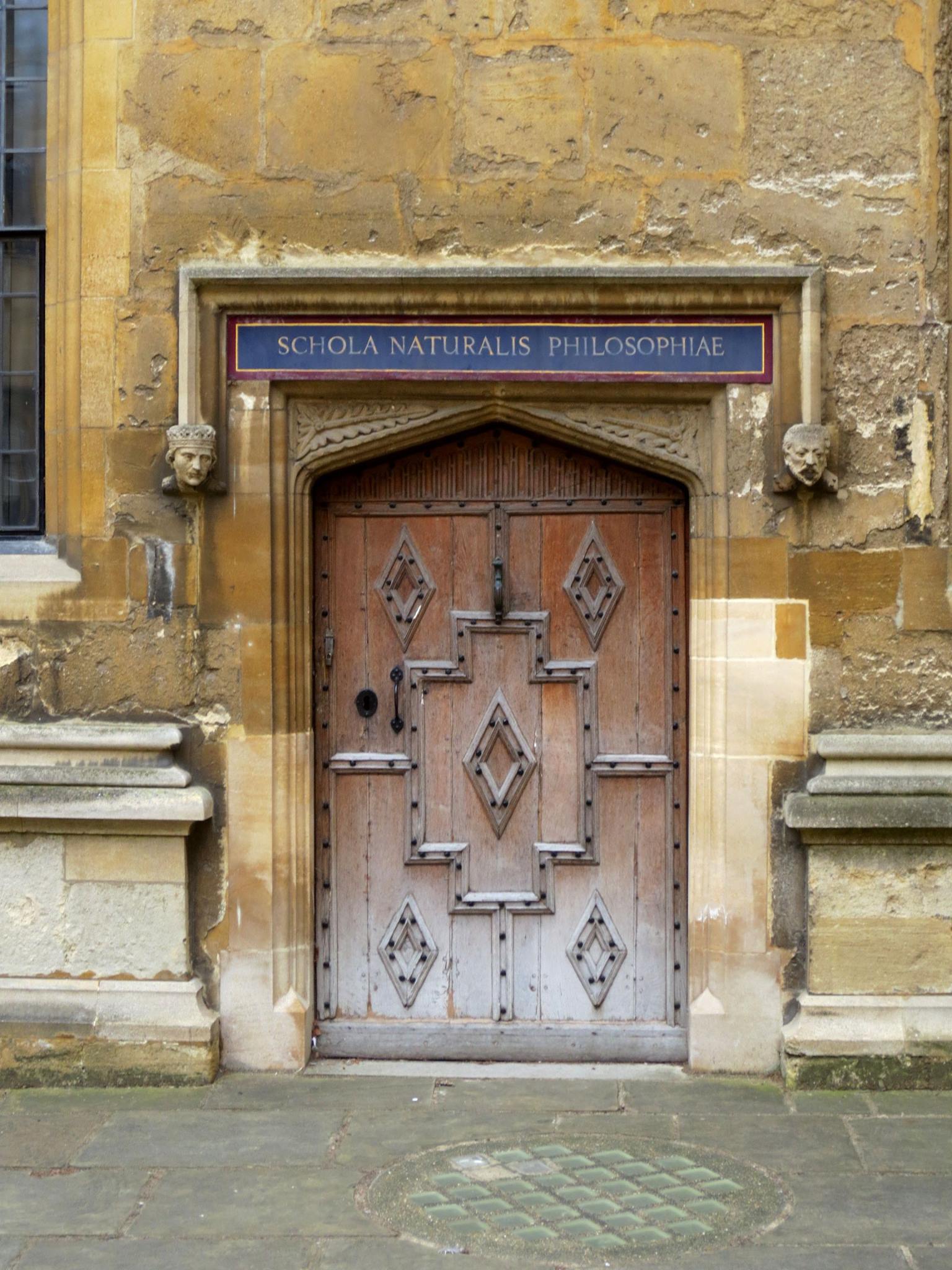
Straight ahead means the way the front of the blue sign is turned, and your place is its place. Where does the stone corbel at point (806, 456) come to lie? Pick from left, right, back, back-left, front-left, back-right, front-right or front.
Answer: left

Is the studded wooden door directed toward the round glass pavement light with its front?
yes

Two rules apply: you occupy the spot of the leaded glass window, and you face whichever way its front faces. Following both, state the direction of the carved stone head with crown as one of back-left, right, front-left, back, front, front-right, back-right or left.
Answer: front-left

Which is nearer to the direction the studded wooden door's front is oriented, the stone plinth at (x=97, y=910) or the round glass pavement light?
the round glass pavement light

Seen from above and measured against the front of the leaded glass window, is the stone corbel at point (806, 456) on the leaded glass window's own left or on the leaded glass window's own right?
on the leaded glass window's own left

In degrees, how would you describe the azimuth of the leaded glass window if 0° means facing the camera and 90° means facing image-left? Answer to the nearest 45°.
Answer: approximately 0°

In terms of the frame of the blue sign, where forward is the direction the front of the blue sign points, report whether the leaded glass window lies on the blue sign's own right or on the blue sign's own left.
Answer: on the blue sign's own right

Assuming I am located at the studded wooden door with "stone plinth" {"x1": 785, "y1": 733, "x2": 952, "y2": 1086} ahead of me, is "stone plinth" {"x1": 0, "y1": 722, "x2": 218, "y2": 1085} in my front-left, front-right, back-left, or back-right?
back-right
